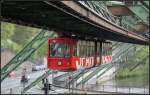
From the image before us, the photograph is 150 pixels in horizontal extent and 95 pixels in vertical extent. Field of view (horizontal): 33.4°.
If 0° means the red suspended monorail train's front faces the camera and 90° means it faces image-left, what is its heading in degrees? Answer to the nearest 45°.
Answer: approximately 45°
